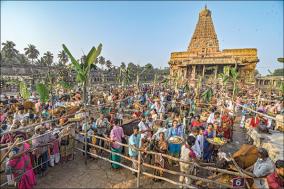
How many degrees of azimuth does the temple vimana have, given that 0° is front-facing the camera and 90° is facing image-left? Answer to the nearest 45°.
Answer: approximately 0°

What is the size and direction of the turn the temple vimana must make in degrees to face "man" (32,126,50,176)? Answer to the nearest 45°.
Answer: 0° — it already faces them

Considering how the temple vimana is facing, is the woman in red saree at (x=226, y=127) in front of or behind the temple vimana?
in front

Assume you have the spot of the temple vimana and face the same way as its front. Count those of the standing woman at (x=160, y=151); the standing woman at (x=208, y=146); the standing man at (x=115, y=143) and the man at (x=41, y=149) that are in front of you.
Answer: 4

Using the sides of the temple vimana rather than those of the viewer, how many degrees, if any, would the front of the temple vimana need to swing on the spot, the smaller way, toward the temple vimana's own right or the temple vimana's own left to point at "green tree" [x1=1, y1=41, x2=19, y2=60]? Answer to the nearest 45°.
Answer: approximately 90° to the temple vimana's own right

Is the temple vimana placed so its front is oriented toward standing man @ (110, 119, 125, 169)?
yes

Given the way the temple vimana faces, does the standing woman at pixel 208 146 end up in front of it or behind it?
in front

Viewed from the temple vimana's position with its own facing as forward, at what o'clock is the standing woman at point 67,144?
The standing woman is roughly at 12 o'clock from the temple vimana.

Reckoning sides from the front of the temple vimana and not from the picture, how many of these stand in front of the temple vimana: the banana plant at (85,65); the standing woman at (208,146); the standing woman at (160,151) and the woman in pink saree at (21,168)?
4

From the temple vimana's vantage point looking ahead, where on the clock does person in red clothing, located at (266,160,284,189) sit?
The person in red clothing is roughly at 12 o'clock from the temple vimana.
